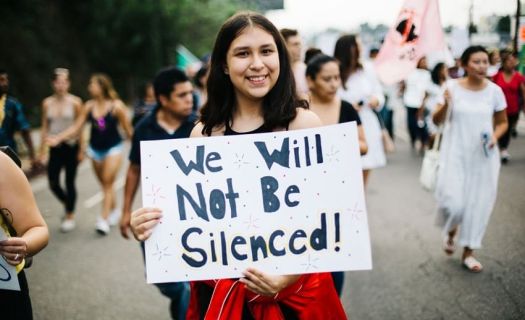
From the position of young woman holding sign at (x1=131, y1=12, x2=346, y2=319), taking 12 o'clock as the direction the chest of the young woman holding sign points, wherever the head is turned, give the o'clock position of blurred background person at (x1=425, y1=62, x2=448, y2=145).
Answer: The blurred background person is roughly at 7 o'clock from the young woman holding sign.

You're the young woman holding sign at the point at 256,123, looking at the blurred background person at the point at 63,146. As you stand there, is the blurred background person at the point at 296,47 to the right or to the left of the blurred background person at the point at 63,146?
right

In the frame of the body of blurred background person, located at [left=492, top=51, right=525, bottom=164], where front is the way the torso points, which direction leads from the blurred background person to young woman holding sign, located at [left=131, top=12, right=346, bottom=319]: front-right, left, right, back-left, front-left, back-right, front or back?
front

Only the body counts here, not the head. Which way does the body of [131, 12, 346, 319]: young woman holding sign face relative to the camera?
toward the camera

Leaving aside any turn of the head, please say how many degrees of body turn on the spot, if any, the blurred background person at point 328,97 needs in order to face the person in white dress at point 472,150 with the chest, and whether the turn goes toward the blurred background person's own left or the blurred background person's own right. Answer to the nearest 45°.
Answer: approximately 135° to the blurred background person's own left

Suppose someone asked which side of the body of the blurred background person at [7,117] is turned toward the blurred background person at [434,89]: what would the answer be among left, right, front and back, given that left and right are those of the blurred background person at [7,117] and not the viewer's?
left

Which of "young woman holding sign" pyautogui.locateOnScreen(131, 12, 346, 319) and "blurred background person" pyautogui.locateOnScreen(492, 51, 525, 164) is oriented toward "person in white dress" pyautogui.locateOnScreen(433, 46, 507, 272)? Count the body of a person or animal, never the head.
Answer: the blurred background person

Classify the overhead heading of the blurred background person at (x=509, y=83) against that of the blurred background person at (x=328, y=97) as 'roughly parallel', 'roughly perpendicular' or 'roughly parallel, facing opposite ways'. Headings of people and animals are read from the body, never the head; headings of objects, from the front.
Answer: roughly parallel

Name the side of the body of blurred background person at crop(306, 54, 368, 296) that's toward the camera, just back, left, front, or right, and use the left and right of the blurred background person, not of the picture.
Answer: front

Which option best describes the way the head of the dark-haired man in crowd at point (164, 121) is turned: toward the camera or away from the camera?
toward the camera

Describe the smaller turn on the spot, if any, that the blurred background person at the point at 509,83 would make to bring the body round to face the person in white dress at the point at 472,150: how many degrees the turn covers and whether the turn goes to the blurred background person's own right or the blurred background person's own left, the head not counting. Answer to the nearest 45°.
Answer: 0° — they already face them

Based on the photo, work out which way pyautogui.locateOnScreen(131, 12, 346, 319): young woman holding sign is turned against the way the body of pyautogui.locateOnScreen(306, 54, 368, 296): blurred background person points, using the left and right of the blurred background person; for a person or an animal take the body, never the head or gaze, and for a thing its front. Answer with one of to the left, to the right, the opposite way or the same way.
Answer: the same way
